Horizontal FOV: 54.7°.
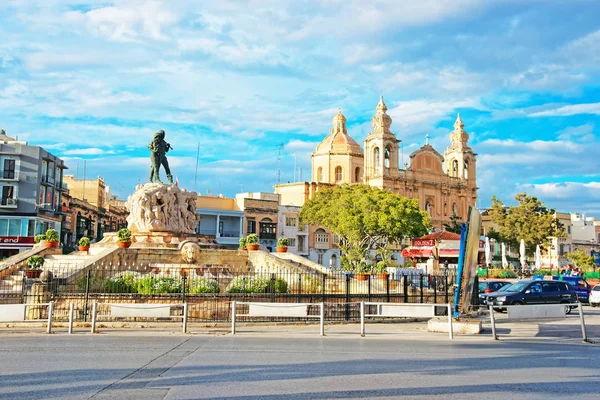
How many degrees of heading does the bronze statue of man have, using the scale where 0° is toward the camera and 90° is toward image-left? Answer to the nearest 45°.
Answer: approximately 315°

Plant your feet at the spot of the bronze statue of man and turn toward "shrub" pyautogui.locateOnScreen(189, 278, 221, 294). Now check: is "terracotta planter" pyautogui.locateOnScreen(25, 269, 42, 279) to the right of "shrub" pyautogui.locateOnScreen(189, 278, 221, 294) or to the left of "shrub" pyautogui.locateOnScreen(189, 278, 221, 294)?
right

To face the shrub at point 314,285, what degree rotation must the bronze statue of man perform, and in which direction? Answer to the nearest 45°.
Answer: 0° — it already faces it

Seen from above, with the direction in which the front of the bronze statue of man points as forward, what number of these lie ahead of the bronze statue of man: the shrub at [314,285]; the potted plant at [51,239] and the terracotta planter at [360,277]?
2

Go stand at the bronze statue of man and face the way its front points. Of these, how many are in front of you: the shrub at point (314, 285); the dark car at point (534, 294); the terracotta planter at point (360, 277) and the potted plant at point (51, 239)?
3

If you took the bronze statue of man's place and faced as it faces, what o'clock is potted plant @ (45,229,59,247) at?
The potted plant is roughly at 5 o'clock from the bronze statue of man.

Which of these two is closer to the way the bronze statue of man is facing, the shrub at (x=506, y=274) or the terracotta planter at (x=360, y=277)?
the terracotta planter

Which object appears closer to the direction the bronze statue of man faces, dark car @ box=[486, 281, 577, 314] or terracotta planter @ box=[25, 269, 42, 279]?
the dark car
